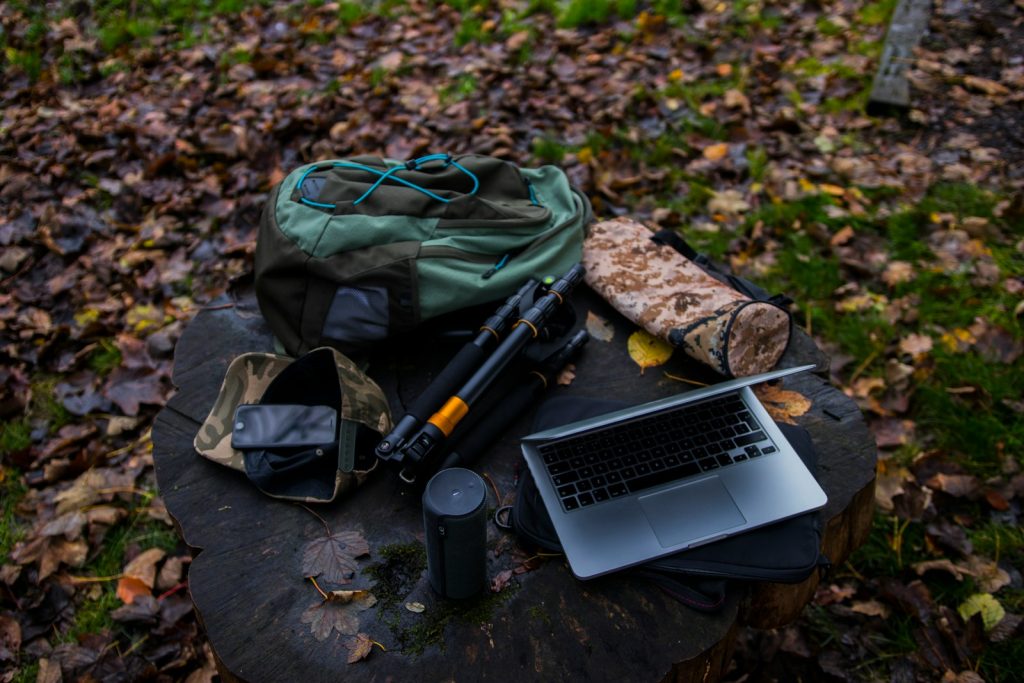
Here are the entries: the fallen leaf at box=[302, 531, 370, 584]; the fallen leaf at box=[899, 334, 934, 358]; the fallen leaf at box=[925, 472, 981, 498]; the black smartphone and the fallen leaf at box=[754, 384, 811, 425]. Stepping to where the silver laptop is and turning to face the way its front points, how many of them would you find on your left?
3

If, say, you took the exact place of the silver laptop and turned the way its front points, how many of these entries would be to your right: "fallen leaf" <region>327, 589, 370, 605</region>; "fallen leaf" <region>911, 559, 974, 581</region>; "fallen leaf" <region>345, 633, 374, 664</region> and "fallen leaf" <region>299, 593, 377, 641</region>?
3

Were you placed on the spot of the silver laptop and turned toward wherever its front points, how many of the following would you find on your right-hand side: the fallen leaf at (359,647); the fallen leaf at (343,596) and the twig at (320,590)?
3

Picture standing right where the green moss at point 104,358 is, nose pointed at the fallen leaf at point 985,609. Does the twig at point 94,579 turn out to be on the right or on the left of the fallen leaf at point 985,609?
right

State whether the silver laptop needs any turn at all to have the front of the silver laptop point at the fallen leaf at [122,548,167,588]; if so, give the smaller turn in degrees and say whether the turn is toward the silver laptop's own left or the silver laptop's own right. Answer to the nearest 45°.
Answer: approximately 135° to the silver laptop's own right

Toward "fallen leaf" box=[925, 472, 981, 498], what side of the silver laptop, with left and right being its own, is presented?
left

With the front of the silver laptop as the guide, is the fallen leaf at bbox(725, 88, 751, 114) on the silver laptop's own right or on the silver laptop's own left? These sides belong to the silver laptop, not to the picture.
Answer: on the silver laptop's own left

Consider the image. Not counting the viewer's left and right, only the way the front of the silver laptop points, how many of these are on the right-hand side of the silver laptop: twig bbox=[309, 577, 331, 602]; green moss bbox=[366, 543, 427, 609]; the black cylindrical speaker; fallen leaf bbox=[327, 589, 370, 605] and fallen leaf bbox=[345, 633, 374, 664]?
5

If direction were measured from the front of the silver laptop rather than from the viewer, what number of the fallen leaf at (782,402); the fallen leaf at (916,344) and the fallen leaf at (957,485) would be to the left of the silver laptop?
3

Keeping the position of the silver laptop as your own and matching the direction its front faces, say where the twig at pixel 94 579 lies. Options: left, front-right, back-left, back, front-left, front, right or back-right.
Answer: back-right

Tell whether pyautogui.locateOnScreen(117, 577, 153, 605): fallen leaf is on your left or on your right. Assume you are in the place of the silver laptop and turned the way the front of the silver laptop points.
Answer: on your right

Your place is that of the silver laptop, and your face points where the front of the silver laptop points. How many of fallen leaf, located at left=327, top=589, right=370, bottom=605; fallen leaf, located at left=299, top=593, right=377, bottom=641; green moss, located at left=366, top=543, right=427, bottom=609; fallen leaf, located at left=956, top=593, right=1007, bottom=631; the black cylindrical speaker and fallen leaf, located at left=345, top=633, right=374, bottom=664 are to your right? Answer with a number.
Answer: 5

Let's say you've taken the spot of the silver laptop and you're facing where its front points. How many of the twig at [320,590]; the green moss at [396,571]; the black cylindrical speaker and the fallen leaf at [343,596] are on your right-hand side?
4

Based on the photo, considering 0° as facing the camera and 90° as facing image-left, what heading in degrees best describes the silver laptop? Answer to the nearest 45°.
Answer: approximately 315°

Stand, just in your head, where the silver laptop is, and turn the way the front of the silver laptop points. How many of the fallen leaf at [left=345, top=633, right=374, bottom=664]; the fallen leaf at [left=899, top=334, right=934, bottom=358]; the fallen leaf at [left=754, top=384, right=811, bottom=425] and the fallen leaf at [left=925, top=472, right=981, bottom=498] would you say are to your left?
3

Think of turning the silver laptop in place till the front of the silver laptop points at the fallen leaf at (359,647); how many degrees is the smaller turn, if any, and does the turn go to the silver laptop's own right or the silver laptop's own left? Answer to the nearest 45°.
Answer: approximately 90° to the silver laptop's own right
